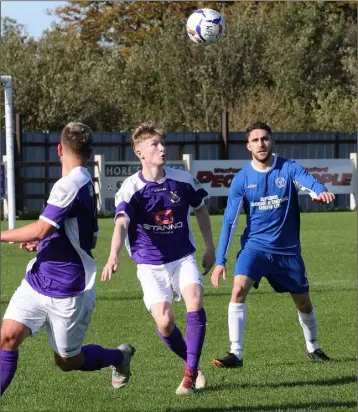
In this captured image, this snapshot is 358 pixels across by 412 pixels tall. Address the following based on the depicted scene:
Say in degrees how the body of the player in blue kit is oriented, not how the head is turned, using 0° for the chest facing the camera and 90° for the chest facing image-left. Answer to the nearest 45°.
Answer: approximately 0°

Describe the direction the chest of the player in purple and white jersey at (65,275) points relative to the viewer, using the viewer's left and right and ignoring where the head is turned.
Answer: facing to the left of the viewer

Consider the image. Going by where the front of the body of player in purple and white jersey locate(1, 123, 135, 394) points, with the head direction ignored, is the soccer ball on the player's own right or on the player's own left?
on the player's own right
